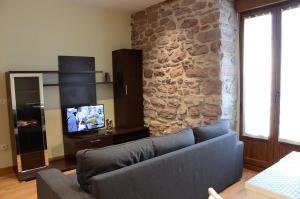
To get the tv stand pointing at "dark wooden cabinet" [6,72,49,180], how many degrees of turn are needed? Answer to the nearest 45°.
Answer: approximately 135° to its right

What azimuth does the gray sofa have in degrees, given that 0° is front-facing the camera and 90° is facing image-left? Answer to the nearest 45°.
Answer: approximately 135°

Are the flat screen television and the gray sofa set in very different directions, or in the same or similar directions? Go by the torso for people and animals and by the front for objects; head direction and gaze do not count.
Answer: very different directions

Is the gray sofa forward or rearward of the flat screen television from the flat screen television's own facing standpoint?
forward

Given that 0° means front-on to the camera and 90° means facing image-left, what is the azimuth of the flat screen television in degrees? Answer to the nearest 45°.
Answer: approximately 315°

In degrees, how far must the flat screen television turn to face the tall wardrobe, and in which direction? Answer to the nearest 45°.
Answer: approximately 90° to its left

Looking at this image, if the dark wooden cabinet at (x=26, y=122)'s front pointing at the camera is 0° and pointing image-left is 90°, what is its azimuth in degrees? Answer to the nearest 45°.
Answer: approximately 315°

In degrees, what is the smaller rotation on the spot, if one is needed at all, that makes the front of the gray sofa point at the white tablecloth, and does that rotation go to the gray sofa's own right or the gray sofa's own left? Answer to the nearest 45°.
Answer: approximately 180°

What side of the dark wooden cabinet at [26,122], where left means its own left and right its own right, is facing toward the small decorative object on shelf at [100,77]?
left

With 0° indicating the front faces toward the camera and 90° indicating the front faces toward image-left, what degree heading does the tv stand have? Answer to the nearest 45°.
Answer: approximately 315°

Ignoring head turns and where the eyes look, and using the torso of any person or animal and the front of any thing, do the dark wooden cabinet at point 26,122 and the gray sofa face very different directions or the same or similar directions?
very different directions

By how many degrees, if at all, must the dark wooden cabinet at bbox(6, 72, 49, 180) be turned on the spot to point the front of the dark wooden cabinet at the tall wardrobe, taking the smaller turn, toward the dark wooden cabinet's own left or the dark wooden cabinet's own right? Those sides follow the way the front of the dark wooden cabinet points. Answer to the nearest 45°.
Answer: approximately 45° to the dark wooden cabinet's own left
